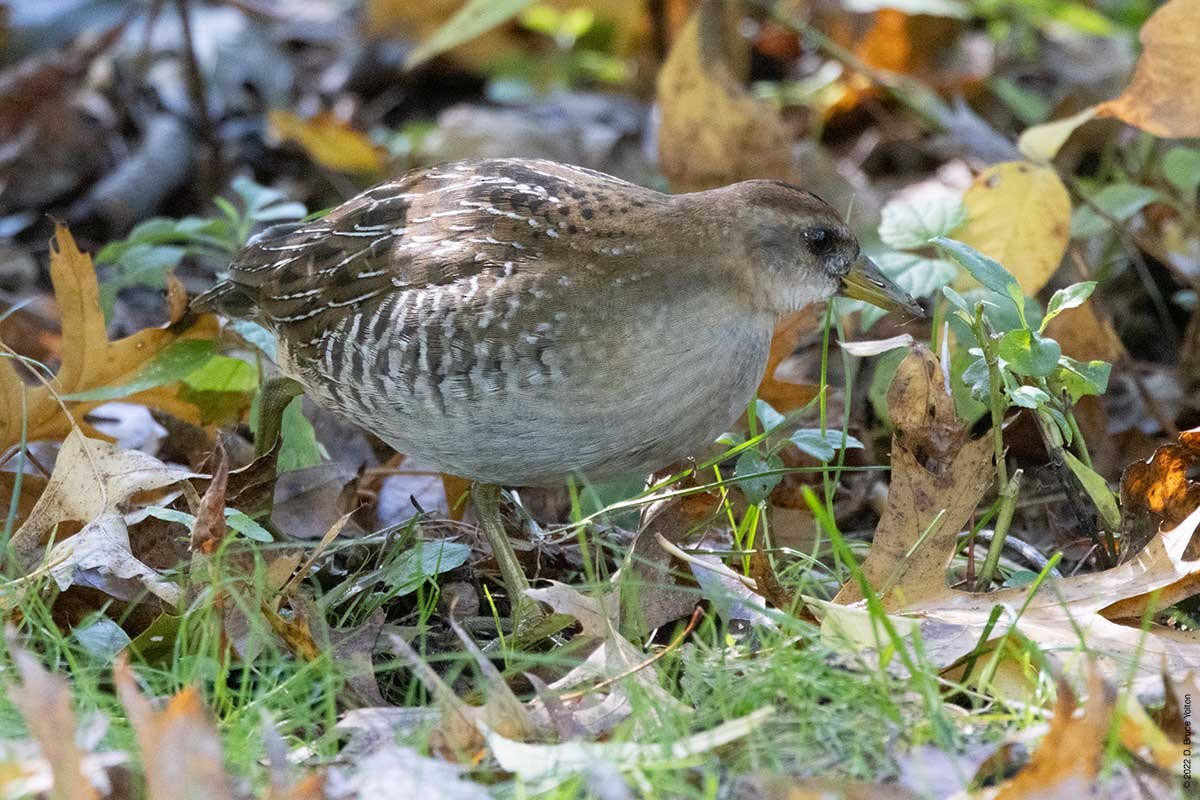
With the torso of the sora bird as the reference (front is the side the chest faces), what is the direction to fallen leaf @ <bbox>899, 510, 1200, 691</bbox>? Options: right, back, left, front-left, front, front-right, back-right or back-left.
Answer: front-right

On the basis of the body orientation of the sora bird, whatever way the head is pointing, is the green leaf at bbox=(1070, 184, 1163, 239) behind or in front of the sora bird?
in front

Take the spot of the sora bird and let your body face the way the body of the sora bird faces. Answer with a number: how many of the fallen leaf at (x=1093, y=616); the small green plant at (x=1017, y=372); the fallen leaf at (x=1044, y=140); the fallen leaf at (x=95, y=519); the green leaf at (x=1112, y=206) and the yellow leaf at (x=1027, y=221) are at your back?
1

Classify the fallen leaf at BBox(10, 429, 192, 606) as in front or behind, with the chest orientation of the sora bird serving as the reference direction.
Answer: behind

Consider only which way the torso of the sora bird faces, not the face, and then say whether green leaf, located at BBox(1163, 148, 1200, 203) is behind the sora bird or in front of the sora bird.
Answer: in front

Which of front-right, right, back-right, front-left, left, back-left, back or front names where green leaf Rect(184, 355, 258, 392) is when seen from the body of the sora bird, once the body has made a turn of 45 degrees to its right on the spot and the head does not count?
back

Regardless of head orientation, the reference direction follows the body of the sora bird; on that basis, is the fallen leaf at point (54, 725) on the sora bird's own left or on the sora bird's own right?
on the sora bird's own right

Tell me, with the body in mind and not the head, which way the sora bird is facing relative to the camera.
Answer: to the viewer's right

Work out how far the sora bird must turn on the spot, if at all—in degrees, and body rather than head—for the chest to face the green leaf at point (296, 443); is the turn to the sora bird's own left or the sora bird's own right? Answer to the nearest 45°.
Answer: approximately 135° to the sora bird's own left

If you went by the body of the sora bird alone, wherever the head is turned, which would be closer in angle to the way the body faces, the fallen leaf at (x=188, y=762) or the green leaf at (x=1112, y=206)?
the green leaf

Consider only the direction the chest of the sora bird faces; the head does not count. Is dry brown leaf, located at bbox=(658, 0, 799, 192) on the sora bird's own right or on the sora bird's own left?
on the sora bird's own left

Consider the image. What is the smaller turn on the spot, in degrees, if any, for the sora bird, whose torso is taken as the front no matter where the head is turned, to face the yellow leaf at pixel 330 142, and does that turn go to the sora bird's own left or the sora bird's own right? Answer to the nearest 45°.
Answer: approximately 90° to the sora bird's own left

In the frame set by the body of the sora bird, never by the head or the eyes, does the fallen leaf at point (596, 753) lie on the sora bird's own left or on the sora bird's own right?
on the sora bird's own right
